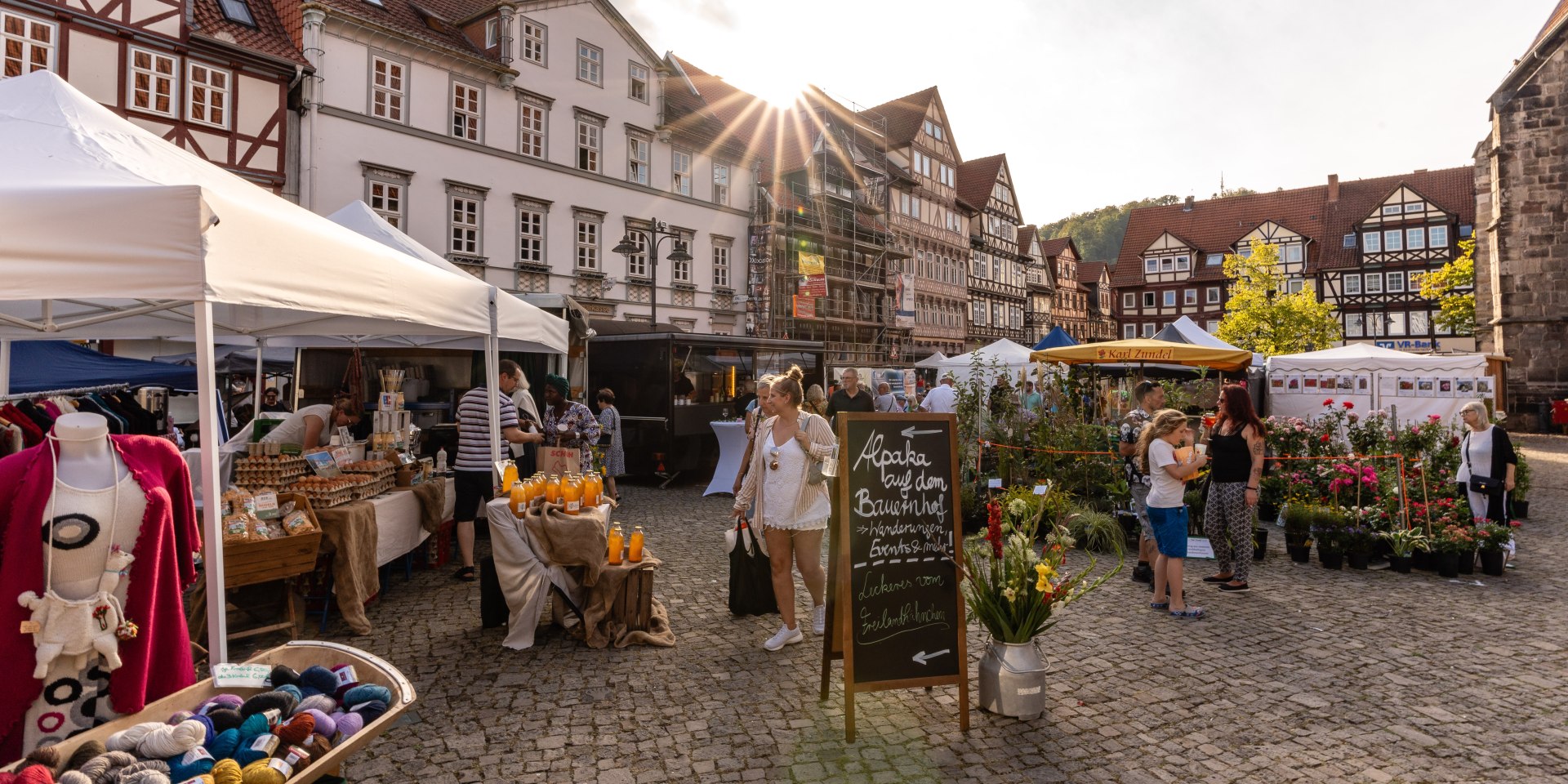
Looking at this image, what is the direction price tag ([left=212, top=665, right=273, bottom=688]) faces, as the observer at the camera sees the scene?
facing the viewer

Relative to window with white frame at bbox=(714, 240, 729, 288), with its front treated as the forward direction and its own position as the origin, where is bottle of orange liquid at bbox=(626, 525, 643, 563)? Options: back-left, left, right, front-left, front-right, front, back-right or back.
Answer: front-right

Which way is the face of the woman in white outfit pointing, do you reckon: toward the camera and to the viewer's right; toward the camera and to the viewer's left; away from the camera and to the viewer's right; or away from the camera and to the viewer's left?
toward the camera and to the viewer's left

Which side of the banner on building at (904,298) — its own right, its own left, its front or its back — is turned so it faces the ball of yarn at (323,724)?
front

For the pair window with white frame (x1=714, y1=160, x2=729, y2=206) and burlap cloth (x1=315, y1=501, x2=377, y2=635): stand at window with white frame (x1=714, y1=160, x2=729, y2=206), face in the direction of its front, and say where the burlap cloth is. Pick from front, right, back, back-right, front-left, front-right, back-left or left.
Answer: front-right

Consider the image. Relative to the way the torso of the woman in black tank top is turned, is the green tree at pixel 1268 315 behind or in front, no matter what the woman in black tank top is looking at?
behind

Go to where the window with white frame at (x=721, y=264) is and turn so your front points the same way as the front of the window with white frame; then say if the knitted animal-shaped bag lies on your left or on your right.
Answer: on your right

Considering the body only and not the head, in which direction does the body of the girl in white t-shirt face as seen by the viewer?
to the viewer's right

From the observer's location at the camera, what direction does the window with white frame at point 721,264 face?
facing the viewer and to the right of the viewer

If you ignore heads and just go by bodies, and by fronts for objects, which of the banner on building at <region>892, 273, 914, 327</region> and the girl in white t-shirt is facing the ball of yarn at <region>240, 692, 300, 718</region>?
the banner on building

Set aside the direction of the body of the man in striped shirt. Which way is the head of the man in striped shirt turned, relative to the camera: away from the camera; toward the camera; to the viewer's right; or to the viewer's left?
to the viewer's right

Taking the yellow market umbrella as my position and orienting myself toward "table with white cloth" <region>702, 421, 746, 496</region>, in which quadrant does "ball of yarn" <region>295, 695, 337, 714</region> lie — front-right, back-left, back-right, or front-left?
front-left

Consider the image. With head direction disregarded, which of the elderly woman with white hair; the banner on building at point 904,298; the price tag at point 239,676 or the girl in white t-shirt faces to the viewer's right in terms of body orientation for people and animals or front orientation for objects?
the girl in white t-shirt
